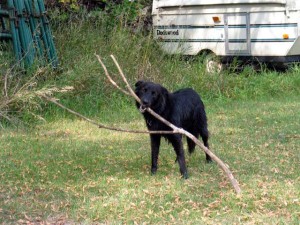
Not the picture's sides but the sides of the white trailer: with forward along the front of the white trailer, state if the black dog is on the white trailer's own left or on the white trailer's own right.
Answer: on the white trailer's own right

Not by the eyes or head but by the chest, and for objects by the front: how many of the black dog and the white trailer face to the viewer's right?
1

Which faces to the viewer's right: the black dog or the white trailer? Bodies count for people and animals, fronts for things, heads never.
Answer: the white trailer

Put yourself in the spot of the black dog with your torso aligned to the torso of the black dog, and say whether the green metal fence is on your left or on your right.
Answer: on your right

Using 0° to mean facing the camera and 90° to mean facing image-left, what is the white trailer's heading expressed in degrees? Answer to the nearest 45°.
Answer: approximately 270°

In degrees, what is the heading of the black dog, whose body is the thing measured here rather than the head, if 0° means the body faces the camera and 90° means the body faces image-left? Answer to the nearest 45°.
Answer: approximately 45°

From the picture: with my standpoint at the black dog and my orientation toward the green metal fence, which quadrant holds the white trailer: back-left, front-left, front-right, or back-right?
front-right
